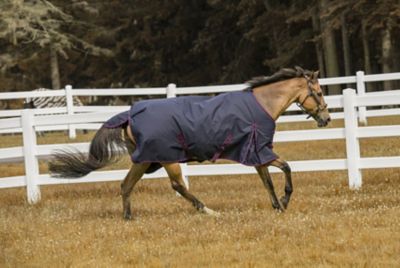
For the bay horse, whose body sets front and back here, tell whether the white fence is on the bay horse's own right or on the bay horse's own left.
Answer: on the bay horse's own left

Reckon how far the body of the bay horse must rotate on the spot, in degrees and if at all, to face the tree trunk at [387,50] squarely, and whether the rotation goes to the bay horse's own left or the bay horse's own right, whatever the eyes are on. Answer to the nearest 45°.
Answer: approximately 90° to the bay horse's own left

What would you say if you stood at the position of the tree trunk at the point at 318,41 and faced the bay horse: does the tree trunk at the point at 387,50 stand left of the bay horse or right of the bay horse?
left

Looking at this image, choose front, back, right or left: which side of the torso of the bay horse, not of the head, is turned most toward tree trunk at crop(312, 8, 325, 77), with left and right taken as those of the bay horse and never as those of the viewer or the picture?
left

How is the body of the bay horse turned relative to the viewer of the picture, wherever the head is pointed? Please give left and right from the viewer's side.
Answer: facing to the right of the viewer

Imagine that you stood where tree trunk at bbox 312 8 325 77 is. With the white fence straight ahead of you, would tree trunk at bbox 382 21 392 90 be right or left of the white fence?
left
